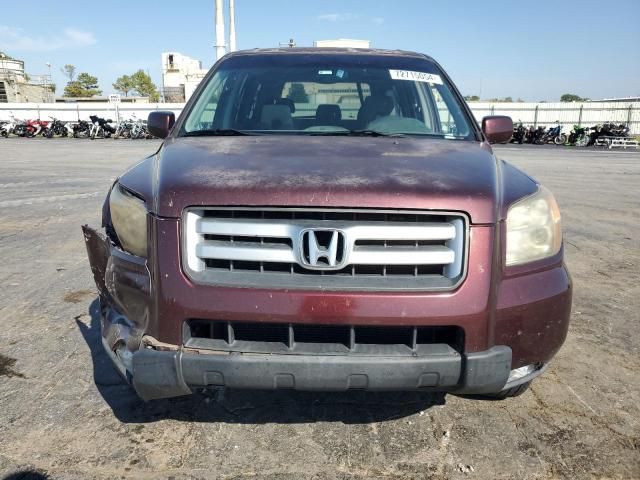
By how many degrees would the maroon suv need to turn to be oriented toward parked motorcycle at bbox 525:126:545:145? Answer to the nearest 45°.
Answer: approximately 180°

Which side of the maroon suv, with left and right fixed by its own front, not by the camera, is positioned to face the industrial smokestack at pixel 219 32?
back

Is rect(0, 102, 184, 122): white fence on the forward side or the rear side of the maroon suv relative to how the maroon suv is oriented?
on the rear side

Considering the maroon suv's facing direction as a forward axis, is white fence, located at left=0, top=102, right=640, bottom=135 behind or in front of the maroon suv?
behind

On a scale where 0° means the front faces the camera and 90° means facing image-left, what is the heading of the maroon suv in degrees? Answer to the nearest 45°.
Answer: approximately 0°

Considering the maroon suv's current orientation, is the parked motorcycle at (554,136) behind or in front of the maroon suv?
behind

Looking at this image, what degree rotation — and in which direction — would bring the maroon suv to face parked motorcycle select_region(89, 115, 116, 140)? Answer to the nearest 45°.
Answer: approximately 135° to its right

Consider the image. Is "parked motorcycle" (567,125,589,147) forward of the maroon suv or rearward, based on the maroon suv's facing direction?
rearward

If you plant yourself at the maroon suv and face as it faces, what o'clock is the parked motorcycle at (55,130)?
The parked motorcycle is roughly at 5 o'clock from the maroon suv.
